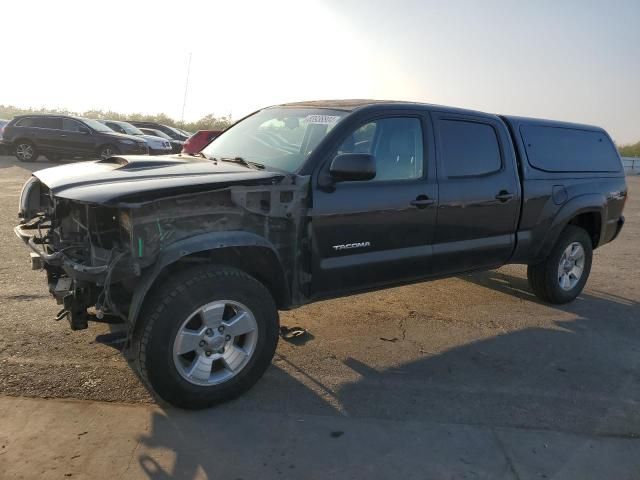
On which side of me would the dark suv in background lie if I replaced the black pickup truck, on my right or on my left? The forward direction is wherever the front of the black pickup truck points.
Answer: on my right

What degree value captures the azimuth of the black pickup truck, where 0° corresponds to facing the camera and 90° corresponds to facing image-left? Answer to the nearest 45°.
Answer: approximately 45°

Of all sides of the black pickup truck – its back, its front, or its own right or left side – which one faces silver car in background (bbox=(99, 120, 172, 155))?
right
